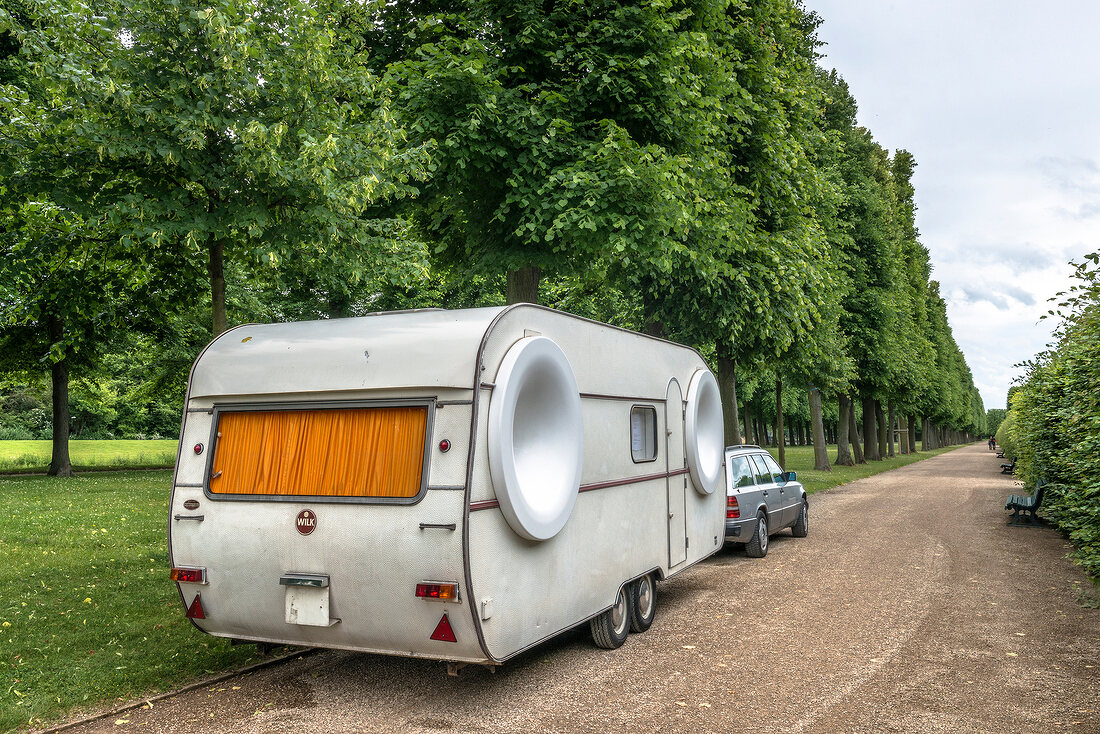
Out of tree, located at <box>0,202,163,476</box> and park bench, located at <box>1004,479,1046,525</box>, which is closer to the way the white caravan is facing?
the park bench

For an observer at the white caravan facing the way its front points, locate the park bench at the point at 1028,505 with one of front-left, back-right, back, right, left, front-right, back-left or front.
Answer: front

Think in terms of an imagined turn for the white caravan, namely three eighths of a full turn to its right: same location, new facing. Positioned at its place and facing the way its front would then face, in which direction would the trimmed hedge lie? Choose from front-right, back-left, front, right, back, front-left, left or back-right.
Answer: left

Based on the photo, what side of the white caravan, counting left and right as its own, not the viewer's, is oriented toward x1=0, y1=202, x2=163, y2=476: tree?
left

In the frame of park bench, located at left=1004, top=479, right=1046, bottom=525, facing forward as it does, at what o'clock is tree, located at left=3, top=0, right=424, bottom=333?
The tree is roughly at 10 o'clock from the park bench.

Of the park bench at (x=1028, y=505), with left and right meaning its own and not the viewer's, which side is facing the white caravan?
left

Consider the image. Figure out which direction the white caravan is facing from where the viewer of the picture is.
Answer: facing away from the viewer and to the right of the viewer

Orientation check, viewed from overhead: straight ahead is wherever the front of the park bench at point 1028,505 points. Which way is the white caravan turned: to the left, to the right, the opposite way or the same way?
to the right

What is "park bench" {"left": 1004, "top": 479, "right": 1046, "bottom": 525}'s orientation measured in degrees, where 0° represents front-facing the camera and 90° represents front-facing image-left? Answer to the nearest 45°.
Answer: approximately 90°

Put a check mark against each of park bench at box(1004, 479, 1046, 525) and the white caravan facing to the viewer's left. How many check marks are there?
1
